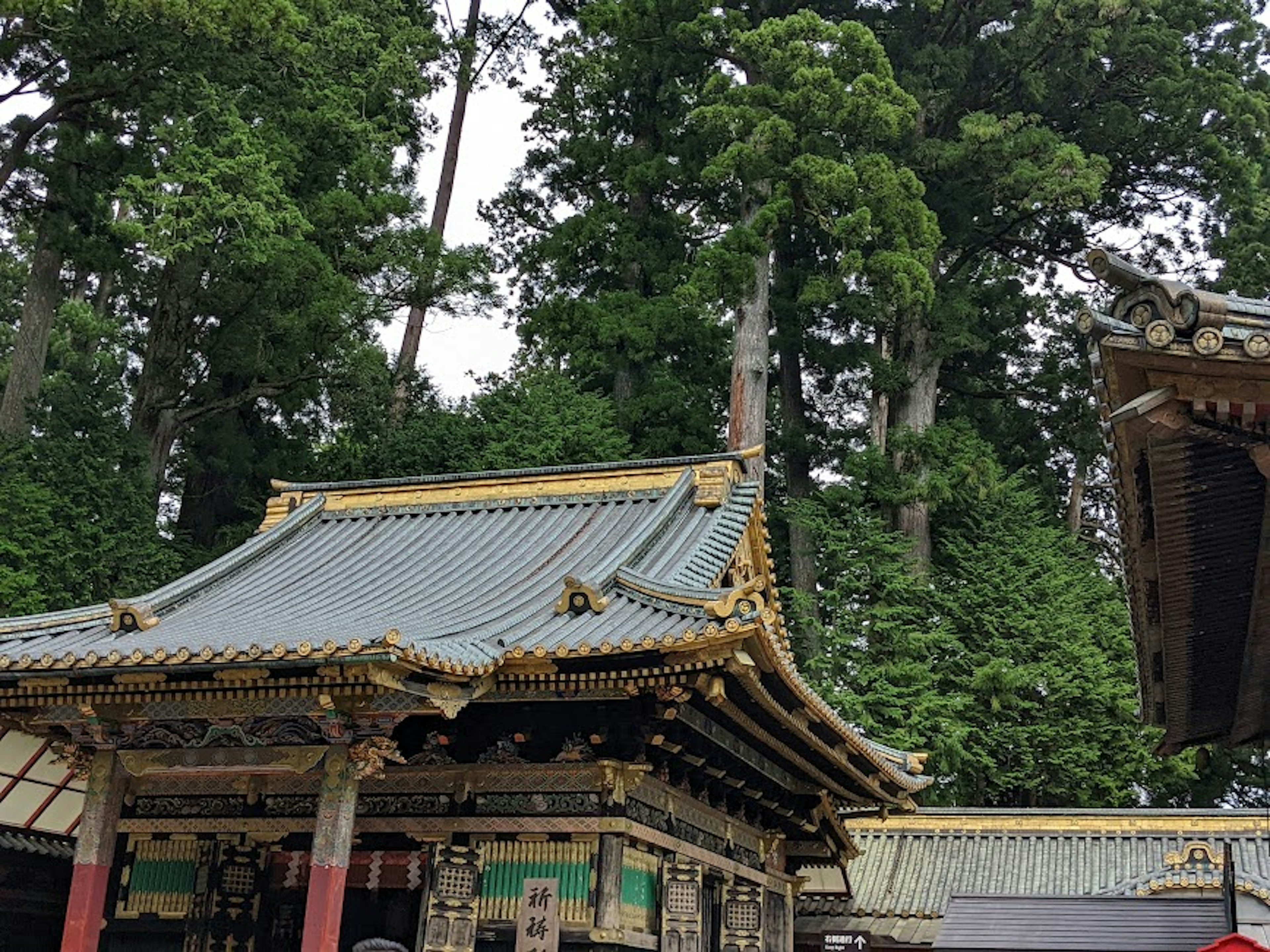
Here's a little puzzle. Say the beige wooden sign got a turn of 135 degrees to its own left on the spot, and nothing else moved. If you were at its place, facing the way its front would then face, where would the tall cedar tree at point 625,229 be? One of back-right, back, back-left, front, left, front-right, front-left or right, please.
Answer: front-left

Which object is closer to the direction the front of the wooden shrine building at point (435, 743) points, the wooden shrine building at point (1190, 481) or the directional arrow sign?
the wooden shrine building

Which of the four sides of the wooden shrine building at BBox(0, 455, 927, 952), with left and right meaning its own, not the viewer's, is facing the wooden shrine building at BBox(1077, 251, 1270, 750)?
left

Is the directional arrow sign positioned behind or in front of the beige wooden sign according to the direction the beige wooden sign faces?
behind

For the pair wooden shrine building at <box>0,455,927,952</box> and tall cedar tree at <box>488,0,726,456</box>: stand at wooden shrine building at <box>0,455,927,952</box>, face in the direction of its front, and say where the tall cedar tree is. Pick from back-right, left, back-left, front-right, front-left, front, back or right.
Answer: back-right

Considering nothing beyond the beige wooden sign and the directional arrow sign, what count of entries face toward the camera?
2

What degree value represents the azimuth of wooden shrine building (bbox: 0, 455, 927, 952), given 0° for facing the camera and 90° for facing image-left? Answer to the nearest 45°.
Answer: approximately 45°
